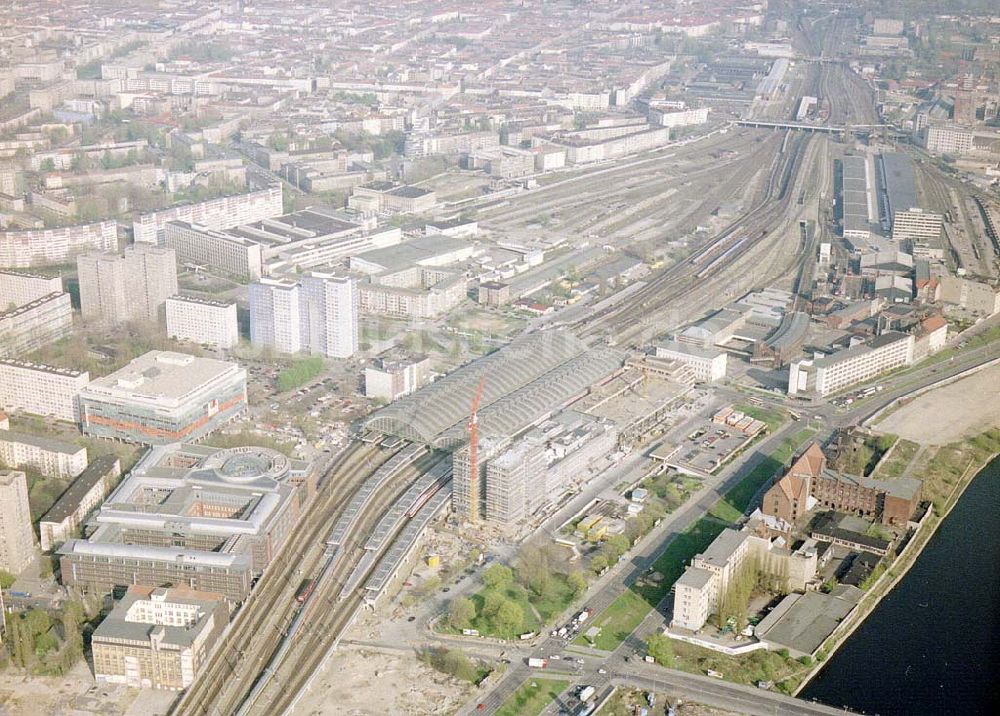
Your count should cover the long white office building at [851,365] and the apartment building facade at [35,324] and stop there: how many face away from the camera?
0

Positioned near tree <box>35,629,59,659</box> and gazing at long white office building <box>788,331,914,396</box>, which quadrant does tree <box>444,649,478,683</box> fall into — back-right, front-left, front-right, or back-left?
front-right

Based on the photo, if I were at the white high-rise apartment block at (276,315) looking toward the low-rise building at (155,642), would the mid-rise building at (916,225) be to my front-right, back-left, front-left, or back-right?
back-left

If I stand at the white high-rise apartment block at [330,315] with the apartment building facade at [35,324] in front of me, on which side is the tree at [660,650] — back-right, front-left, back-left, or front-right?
back-left

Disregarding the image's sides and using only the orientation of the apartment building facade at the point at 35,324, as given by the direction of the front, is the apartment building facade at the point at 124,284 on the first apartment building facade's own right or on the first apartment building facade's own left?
on the first apartment building facade's own left

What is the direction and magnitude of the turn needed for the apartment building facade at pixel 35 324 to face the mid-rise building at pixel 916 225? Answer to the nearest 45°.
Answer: approximately 45° to its left

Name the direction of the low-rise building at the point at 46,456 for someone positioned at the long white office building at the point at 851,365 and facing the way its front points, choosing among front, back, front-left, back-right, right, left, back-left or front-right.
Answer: right

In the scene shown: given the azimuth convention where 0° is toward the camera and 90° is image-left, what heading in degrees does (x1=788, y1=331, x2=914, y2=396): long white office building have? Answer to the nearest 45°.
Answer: approximately 315°

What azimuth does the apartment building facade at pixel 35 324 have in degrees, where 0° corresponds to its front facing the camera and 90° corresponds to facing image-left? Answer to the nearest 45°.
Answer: approximately 315°

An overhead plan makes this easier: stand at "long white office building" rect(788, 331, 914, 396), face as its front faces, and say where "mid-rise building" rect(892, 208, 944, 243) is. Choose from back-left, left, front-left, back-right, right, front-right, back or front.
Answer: back-left

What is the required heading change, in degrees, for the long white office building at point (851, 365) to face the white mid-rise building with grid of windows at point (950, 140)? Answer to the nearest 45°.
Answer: approximately 135° to its left

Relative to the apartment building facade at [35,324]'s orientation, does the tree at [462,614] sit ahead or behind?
ahead

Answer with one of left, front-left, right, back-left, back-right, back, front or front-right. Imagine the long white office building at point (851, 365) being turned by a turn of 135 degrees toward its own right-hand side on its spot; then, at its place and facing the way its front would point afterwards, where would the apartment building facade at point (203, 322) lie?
front

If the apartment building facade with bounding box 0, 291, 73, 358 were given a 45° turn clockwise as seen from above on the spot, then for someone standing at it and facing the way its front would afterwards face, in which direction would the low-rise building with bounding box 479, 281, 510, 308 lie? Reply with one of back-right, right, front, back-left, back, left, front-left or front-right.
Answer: left

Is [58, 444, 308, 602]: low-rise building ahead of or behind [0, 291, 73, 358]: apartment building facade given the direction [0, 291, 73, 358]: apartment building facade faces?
ahead

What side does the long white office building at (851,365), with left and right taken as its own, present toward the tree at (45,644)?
right
